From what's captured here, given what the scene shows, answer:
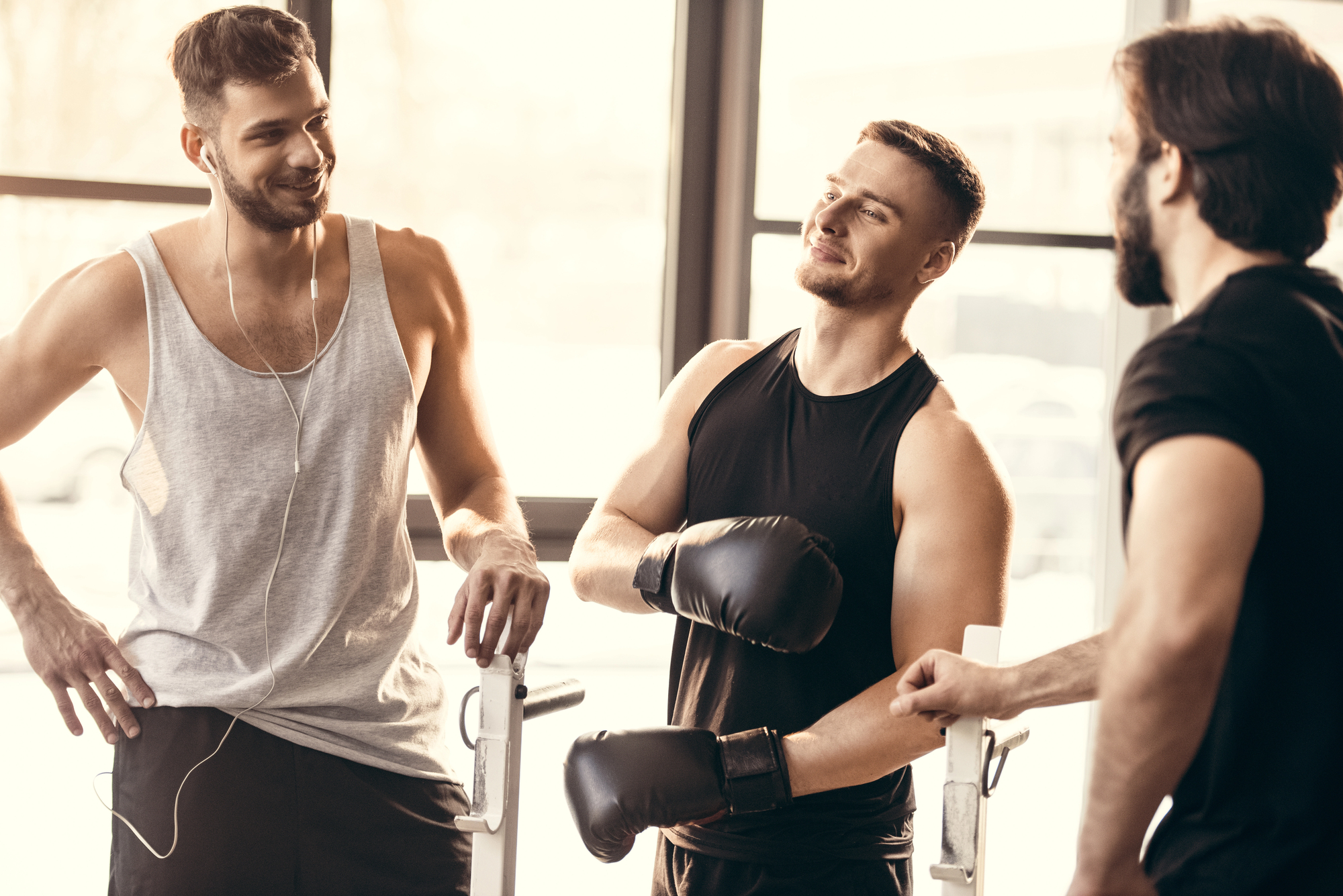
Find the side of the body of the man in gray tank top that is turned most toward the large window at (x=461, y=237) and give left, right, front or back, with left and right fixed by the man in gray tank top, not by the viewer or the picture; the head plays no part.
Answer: back

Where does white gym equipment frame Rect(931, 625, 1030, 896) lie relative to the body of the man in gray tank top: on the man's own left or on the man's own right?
on the man's own left

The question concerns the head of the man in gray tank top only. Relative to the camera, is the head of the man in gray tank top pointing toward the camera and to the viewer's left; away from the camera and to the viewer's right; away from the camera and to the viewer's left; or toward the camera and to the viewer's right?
toward the camera and to the viewer's right

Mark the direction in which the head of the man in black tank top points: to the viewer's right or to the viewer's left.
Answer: to the viewer's left

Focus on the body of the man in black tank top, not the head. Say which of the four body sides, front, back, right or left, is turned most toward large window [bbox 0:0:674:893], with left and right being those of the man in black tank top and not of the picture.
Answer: right

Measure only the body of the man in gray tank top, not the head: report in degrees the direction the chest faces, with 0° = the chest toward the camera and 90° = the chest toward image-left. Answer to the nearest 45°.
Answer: approximately 0°
